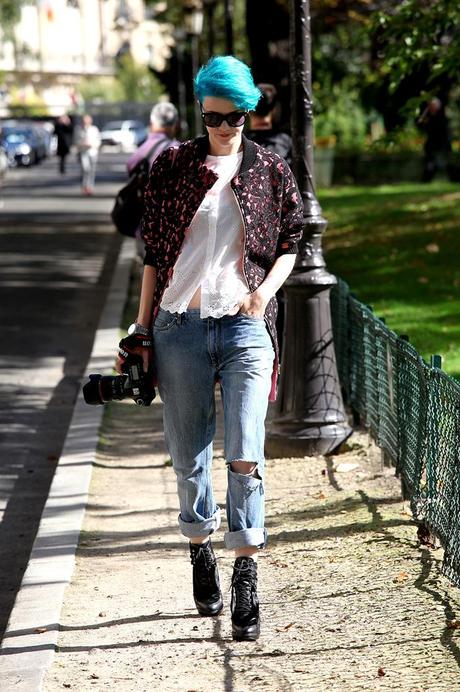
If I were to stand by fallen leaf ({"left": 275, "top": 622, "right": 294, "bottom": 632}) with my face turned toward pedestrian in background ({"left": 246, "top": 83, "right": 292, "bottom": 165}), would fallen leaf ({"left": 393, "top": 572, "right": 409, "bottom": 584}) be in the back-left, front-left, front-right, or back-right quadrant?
front-right

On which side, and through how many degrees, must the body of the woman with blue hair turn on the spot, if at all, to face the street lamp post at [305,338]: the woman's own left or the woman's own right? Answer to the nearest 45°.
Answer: approximately 180°

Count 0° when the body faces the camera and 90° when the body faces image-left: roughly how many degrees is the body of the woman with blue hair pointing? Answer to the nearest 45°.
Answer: approximately 0°

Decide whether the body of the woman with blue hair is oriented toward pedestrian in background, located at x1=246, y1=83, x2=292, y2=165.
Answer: no

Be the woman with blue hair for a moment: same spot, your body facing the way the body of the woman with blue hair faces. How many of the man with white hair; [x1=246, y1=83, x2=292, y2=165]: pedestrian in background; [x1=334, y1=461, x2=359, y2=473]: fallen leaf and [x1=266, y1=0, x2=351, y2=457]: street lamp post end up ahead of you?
0

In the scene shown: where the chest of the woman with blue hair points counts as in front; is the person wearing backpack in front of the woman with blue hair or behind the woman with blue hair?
behind

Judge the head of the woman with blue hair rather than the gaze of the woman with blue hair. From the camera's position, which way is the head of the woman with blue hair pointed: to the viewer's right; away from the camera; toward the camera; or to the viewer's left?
toward the camera

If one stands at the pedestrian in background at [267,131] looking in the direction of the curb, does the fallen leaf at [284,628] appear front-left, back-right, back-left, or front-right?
front-left

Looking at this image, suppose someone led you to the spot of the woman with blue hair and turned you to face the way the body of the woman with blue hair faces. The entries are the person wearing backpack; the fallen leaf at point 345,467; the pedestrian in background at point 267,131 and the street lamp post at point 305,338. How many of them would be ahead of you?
0

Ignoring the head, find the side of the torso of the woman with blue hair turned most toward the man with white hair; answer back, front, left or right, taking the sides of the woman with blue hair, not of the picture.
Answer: back
